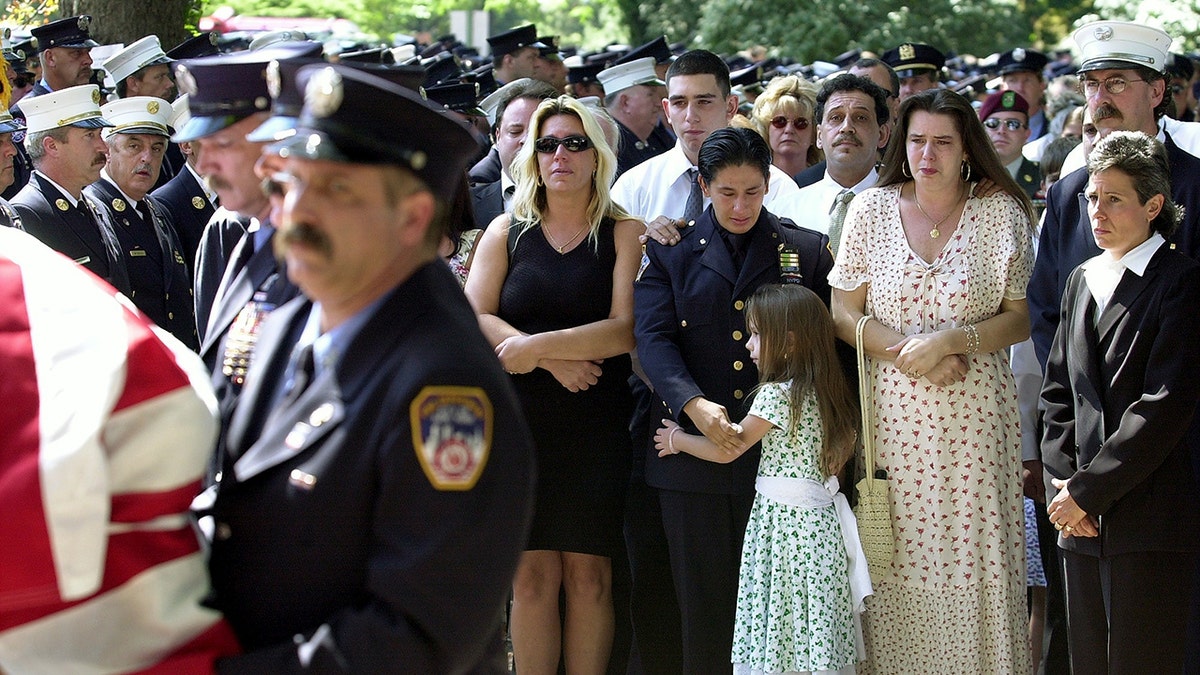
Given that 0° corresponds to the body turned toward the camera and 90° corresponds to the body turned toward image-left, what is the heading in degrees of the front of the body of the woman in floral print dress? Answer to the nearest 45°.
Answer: approximately 0°

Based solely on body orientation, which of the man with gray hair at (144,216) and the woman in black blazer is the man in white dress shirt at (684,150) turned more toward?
the woman in black blazer

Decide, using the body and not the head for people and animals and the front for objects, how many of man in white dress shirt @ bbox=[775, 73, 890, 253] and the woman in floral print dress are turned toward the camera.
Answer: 2

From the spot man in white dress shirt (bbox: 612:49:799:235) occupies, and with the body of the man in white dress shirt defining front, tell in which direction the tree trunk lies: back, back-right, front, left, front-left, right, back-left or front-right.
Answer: back-right

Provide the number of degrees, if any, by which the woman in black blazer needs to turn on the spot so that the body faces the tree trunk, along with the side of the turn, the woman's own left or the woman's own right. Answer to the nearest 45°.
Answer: approximately 90° to the woman's own right

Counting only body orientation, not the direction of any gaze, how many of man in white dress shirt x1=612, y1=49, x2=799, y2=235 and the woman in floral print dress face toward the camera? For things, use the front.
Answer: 2
